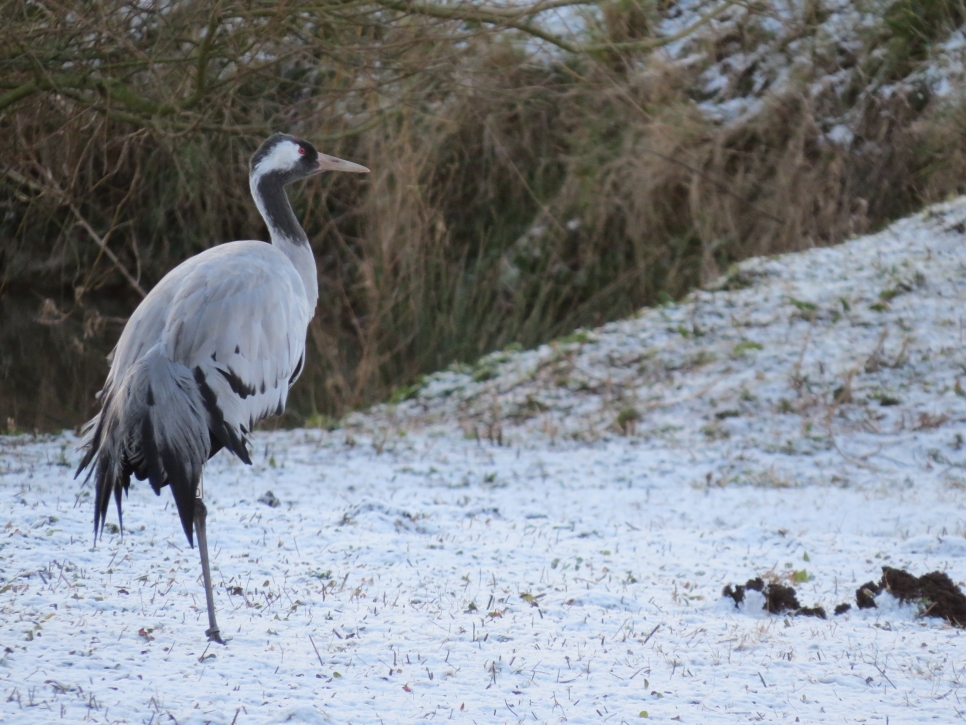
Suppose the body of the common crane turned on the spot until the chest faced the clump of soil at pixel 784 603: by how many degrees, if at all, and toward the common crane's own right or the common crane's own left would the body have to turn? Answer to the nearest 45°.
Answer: approximately 45° to the common crane's own right

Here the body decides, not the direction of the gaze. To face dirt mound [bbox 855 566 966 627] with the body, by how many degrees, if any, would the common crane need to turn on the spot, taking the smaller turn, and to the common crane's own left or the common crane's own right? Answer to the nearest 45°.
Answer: approximately 45° to the common crane's own right

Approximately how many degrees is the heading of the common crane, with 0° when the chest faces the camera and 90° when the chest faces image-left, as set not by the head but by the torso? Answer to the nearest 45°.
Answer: approximately 225°
